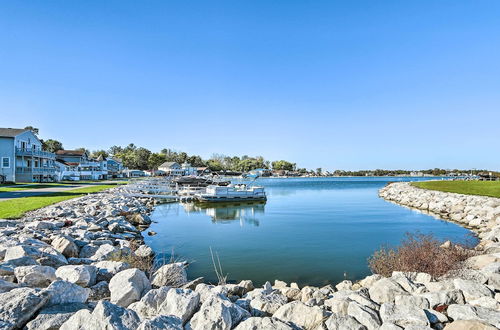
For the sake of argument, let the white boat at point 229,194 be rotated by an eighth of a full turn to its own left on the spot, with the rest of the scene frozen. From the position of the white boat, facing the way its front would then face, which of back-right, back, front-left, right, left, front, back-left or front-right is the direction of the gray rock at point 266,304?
front-left

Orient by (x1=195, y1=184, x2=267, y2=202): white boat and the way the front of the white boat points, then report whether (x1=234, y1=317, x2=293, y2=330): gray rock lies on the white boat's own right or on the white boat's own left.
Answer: on the white boat's own left

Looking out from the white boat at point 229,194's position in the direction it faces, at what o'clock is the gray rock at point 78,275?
The gray rock is roughly at 9 o'clock from the white boat.

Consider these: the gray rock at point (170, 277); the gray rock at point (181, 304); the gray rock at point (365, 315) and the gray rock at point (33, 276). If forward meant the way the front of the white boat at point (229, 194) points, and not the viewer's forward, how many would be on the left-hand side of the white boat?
4

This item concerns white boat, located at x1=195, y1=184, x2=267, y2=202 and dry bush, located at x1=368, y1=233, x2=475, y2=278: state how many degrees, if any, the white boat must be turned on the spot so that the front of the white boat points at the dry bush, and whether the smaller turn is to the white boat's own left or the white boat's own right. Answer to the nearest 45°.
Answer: approximately 90° to the white boat's own left

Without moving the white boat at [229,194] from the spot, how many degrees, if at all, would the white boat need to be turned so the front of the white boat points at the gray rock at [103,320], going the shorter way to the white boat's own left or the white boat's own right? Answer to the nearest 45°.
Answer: approximately 90° to the white boat's own left

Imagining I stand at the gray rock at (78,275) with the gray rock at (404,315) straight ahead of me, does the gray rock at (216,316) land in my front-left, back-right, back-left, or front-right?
front-right

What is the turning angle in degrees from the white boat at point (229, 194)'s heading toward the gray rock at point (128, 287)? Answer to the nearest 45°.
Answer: approximately 90° to its left

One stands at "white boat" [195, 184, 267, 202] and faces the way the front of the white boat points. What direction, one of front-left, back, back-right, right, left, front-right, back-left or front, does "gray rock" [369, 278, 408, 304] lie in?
left

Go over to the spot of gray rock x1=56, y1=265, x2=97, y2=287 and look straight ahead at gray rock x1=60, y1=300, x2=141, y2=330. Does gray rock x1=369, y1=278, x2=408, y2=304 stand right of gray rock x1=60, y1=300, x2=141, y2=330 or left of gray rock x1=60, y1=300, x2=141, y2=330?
left

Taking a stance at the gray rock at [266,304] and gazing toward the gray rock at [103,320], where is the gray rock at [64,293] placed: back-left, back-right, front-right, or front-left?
front-right
